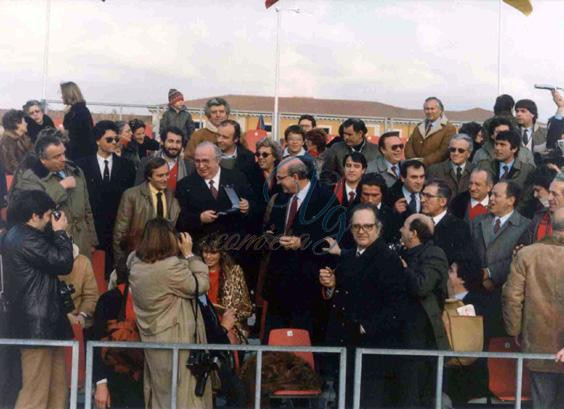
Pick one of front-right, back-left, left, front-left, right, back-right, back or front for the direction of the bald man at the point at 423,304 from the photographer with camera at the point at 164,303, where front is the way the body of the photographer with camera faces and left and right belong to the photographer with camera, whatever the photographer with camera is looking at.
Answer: front-right

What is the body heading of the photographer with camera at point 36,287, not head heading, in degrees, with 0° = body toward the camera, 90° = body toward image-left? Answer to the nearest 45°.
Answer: approximately 270°

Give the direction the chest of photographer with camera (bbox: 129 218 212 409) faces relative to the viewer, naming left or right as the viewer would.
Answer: facing away from the viewer and to the right of the viewer

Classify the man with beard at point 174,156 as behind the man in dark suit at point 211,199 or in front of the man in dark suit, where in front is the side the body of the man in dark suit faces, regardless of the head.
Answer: behind

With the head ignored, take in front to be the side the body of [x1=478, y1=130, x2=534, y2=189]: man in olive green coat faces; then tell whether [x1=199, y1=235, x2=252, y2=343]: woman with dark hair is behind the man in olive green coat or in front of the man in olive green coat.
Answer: in front

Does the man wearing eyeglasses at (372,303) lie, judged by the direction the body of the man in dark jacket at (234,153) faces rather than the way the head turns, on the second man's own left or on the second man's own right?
on the second man's own left

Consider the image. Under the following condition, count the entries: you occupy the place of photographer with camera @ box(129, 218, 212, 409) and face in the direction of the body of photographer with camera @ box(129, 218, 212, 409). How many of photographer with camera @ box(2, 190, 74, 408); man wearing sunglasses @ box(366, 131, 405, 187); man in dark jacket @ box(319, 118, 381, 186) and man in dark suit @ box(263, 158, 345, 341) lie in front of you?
3

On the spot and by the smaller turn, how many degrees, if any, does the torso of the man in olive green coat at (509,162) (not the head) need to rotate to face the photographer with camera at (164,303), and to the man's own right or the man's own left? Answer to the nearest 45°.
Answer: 0° — they already face them

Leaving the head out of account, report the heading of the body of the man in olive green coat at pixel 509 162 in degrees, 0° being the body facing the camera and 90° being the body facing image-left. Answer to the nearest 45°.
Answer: approximately 45°

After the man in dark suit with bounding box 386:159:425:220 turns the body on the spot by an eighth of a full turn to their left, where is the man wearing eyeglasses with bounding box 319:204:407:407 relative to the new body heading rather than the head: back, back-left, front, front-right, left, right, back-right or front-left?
right

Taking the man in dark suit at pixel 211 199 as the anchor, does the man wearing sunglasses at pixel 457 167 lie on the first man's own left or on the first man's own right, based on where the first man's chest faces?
on the first man's own left

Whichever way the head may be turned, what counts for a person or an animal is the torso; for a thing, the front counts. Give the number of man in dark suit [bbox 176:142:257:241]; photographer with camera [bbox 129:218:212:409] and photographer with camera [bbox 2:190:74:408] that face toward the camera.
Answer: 1

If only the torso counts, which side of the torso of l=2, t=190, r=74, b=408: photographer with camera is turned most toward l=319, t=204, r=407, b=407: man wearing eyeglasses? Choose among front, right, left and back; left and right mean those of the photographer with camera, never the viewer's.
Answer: front
